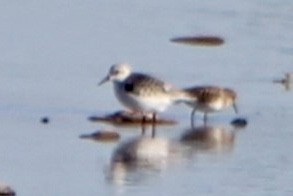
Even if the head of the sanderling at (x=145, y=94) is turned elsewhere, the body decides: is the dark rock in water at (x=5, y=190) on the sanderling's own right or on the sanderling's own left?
on the sanderling's own left

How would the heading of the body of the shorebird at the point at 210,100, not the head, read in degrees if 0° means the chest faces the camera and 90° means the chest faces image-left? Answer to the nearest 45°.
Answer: approximately 270°

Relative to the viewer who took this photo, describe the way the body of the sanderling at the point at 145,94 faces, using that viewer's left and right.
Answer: facing to the left of the viewer

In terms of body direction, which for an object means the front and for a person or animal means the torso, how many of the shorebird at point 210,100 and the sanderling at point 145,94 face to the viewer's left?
1

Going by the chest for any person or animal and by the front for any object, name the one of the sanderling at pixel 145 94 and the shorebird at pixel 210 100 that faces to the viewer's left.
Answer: the sanderling

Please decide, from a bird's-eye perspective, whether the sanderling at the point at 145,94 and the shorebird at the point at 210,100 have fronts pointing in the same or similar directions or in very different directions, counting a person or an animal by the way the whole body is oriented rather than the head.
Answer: very different directions

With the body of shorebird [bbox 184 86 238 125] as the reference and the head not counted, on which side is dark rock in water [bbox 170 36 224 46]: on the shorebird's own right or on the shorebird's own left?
on the shorebird's own left

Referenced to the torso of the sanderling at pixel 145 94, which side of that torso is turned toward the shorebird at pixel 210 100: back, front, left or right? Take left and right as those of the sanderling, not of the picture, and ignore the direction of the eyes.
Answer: back

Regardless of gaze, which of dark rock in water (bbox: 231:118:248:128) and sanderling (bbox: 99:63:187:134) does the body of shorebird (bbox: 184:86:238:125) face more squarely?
the dark rock in water
